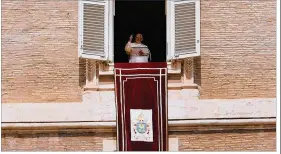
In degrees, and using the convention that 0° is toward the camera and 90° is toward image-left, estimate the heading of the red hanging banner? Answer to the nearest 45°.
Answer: approximately 0°
